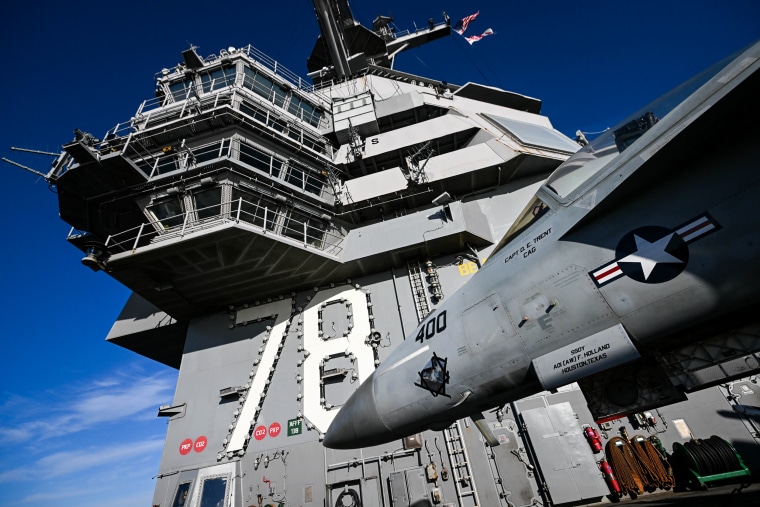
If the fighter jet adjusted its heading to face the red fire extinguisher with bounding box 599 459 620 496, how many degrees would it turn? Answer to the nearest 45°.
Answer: approximately 90° to its right

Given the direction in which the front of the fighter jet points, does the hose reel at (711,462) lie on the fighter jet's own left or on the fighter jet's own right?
on the fighter jet's own right

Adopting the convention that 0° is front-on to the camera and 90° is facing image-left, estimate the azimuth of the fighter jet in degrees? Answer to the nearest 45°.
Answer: approximately 90°

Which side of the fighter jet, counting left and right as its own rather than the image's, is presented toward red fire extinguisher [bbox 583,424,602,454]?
right
